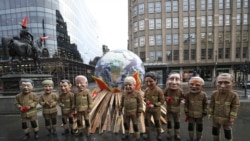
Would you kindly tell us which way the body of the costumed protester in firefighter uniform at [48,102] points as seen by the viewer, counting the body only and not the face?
toward the camera

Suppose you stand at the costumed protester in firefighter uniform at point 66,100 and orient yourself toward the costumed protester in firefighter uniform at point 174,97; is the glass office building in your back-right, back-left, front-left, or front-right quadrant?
back-left

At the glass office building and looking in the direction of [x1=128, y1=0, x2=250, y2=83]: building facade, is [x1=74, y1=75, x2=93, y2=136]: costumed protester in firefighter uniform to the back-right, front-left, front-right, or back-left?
front-right

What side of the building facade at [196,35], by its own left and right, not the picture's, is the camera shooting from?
front

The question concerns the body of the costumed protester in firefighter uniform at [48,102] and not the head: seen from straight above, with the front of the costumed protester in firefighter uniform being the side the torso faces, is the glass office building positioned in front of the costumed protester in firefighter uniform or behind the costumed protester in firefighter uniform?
behind

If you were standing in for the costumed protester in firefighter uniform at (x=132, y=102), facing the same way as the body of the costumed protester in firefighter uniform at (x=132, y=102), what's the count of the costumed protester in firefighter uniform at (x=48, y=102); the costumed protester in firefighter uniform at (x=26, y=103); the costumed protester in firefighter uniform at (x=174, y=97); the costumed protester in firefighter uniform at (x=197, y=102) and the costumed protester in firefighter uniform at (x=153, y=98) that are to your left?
3

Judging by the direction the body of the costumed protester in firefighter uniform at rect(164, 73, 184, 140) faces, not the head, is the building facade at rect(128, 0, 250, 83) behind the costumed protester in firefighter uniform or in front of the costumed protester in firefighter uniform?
behind

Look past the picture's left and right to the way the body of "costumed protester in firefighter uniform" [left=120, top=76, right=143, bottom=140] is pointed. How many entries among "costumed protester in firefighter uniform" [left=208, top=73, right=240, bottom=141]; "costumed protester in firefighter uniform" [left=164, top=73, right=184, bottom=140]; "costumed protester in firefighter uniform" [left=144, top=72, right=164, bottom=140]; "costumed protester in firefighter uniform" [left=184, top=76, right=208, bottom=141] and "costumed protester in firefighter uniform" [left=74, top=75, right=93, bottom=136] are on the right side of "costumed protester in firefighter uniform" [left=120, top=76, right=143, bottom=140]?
1

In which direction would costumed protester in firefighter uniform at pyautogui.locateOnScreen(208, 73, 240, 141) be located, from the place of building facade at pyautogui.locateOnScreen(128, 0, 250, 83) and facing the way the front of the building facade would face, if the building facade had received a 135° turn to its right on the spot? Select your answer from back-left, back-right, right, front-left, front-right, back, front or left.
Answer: back-left

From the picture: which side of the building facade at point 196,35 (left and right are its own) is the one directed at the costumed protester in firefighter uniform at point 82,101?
front

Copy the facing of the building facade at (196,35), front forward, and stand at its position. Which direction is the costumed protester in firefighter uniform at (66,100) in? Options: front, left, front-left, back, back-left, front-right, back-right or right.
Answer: front

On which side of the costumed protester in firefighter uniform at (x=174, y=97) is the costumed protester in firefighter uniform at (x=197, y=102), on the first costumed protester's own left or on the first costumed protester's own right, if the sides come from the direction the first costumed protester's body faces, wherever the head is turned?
on the first costumed protester's own left
